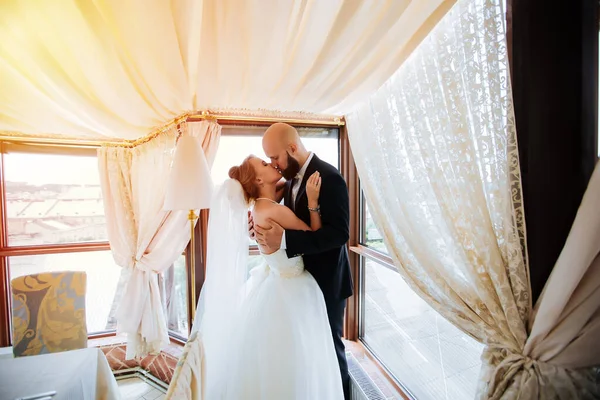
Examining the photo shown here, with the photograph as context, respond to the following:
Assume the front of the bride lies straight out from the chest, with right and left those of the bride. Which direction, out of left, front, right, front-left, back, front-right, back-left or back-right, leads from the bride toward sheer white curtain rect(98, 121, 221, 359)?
back-left

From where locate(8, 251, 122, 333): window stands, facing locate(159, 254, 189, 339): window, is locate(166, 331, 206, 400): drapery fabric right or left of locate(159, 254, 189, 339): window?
right

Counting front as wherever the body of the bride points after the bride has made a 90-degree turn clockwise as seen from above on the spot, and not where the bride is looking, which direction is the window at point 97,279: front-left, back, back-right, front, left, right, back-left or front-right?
back-right

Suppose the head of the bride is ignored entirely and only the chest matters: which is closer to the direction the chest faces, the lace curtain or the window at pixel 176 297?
the lace curtain

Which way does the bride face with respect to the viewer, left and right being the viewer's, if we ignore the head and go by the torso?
facing to the right of the viewer

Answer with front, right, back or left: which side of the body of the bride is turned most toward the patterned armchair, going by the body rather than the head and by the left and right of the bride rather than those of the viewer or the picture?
back

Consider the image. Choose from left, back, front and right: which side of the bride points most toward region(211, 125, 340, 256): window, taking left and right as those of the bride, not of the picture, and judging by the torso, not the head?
left

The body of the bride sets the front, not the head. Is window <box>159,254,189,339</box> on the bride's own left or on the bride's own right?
on the bride's own left

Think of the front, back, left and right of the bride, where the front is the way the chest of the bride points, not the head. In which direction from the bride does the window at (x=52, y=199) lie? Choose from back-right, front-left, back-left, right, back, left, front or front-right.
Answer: back-left

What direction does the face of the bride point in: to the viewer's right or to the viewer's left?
to the viewer's right

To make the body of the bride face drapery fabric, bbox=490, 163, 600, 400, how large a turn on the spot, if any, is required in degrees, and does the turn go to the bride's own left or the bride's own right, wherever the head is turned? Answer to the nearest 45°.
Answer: approximately 45° to the bride's own right

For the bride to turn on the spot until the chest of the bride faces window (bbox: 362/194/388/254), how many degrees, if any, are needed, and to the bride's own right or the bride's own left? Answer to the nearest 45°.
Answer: approximately 45° to the bride's own left
